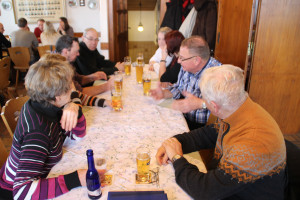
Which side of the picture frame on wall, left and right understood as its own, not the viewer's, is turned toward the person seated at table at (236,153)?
front

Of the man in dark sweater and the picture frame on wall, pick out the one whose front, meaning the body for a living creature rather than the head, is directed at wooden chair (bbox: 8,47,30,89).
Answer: the picture frame on wall

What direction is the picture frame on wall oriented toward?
toward the camera

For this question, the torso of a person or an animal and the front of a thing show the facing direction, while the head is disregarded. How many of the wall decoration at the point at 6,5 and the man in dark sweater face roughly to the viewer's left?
0

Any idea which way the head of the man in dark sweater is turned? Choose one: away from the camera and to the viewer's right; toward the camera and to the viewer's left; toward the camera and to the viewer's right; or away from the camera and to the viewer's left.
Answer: toward the camera and to the viewer's right

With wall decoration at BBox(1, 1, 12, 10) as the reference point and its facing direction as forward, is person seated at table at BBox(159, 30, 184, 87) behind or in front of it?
in front

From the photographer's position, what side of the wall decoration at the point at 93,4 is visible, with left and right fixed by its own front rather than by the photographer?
front

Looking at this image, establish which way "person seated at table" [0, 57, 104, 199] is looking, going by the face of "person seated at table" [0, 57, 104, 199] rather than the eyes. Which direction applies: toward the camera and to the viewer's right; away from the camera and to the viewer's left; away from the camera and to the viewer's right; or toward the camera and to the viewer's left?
away from the camera and to the viewer's right

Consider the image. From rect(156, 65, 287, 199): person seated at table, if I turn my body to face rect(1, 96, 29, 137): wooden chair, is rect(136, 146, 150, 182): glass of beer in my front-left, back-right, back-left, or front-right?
front-left

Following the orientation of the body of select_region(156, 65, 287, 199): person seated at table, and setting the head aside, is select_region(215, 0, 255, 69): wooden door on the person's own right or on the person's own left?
on the person's own right

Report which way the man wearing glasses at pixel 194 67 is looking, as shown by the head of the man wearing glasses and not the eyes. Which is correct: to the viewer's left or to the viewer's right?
to the viewer's left

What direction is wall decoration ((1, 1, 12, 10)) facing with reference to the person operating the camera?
facing the viewer

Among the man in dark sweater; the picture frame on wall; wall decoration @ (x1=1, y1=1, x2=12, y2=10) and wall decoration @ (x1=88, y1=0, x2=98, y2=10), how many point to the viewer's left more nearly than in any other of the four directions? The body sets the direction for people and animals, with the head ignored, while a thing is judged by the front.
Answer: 0

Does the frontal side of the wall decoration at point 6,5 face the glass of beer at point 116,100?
yes

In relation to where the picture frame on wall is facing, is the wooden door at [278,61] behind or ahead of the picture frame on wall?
ahead

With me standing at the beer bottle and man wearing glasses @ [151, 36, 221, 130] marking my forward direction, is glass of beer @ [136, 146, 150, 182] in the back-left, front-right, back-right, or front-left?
front-right

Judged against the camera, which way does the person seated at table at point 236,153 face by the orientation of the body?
to the viewer's left

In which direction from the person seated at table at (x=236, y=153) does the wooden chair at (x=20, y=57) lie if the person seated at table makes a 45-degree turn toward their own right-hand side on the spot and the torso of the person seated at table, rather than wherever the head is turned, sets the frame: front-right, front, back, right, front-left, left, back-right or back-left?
front

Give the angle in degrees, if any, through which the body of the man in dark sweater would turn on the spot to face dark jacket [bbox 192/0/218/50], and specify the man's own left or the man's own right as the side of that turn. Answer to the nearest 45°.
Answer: approximately 45° to the man's own left

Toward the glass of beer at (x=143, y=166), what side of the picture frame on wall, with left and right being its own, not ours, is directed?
front

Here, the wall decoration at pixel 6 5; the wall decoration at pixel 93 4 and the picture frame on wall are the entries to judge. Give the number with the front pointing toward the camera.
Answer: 3
